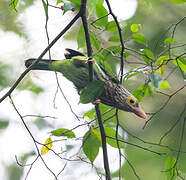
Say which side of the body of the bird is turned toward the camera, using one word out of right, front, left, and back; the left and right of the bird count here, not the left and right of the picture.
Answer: right

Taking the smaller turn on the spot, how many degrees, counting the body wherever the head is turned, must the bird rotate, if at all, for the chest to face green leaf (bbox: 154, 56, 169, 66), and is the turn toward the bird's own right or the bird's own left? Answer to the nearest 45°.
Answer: approximately 45° to the bird's own right
